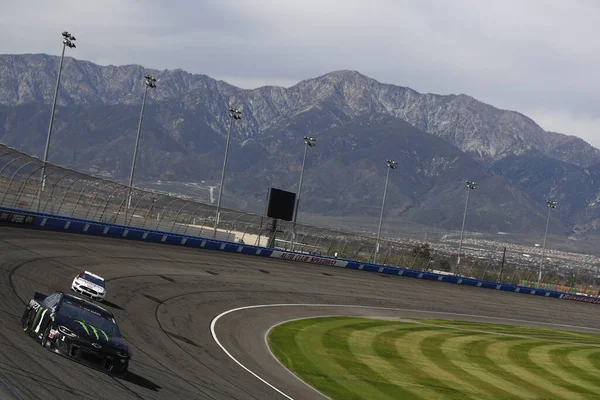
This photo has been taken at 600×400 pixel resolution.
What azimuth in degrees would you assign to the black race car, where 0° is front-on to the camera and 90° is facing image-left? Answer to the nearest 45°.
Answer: approximately 315°

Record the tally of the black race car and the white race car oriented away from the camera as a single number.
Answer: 0

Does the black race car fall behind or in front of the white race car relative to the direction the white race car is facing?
in front

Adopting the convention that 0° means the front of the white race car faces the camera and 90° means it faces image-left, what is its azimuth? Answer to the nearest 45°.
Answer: approximately 0°

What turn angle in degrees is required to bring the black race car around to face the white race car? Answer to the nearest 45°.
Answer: approximately 135° to its left
